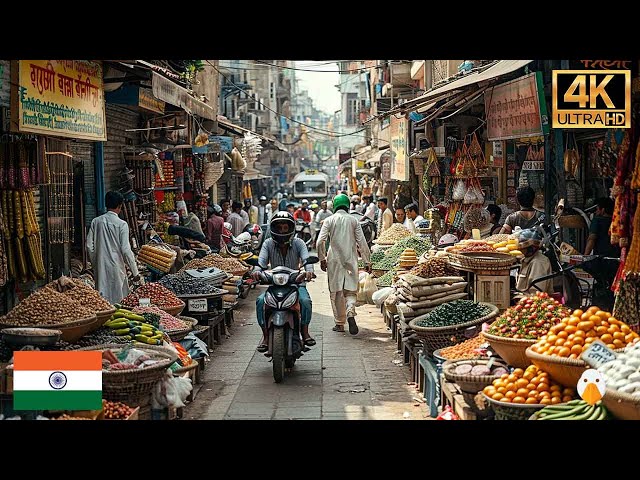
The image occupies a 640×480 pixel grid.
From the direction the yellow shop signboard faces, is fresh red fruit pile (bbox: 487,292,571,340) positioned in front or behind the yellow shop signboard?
in front

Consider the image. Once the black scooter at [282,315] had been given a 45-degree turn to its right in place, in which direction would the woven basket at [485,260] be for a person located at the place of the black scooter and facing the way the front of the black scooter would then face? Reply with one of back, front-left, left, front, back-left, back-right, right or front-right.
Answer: back-left

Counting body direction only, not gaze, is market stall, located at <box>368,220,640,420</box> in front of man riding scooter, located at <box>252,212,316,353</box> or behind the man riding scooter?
in front

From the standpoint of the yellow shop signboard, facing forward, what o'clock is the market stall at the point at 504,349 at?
The market stall is roughly at 12 o'clock from the yellow shop signboard.

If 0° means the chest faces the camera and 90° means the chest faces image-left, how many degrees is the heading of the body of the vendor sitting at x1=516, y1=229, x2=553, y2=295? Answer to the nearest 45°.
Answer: approximately 45°

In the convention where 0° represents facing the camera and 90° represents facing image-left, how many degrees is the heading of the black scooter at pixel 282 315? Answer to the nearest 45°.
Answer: approximately 0°

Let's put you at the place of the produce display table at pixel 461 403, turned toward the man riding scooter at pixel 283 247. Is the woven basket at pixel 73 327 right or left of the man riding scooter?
left

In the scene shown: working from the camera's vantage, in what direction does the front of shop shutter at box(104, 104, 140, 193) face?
facing the viewer and to the right of the viewer

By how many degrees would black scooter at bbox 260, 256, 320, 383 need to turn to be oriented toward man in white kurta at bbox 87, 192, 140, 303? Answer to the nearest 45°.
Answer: approximately 135° to its right

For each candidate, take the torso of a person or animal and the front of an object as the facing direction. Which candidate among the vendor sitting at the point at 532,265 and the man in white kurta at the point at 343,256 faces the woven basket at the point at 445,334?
the vendor sitting

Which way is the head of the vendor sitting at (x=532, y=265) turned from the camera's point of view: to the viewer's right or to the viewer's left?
to the viewer's left

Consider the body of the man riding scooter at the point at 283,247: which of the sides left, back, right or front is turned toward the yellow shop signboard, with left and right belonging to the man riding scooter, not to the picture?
right

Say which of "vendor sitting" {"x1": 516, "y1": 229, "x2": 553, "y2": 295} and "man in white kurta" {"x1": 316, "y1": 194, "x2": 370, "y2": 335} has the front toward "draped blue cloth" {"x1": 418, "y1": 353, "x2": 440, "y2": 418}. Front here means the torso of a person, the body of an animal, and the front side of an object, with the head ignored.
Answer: the vendor sitting
